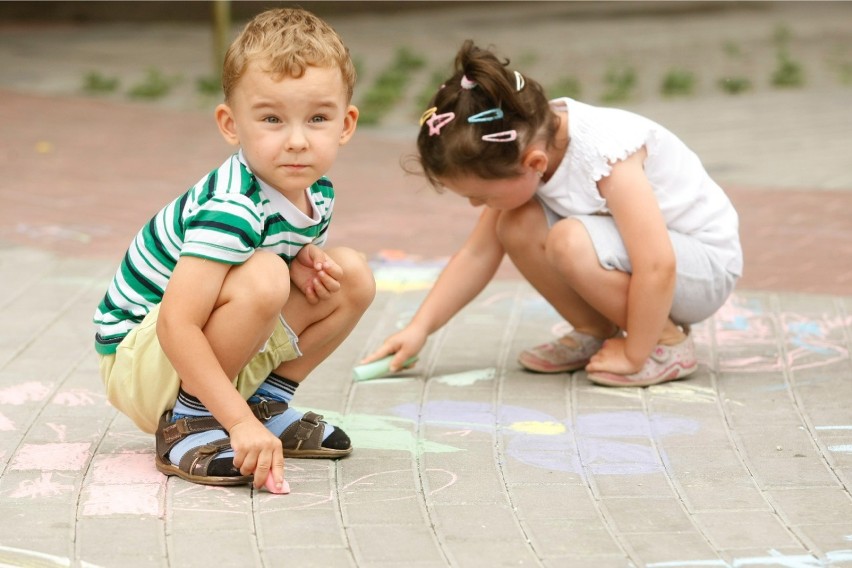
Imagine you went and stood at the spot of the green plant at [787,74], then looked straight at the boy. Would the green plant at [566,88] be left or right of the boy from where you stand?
right

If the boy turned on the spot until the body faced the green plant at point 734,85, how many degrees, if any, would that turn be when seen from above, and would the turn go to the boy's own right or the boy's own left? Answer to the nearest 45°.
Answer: approximately 90° to the boy's own left

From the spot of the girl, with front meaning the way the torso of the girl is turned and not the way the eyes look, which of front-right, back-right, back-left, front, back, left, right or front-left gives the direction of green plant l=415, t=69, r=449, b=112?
right

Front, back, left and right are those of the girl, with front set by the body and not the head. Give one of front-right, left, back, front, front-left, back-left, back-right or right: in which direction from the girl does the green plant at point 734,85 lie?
right

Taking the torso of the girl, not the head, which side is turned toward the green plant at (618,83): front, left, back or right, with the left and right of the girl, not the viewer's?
right

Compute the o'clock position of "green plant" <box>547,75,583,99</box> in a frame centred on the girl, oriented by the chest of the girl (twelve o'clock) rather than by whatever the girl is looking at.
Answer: The green plant is roughly at 3 o'clock from the girl.

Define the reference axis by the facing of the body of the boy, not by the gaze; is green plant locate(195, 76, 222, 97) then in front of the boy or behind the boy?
behind

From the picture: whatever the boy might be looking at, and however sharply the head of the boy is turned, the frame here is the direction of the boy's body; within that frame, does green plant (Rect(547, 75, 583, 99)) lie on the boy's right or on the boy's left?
on the boy's left

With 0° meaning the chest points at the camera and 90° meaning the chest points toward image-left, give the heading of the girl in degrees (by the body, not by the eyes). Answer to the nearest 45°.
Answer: approximately 90°

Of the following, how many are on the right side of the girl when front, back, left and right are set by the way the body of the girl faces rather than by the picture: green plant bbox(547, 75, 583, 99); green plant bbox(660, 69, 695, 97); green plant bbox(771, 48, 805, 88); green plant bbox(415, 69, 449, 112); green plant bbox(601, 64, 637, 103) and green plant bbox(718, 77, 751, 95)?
6

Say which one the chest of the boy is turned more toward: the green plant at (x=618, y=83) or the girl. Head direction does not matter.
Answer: the girl

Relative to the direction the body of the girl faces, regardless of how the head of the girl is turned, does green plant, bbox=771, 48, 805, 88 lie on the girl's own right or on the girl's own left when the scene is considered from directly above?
on the girl's own right
